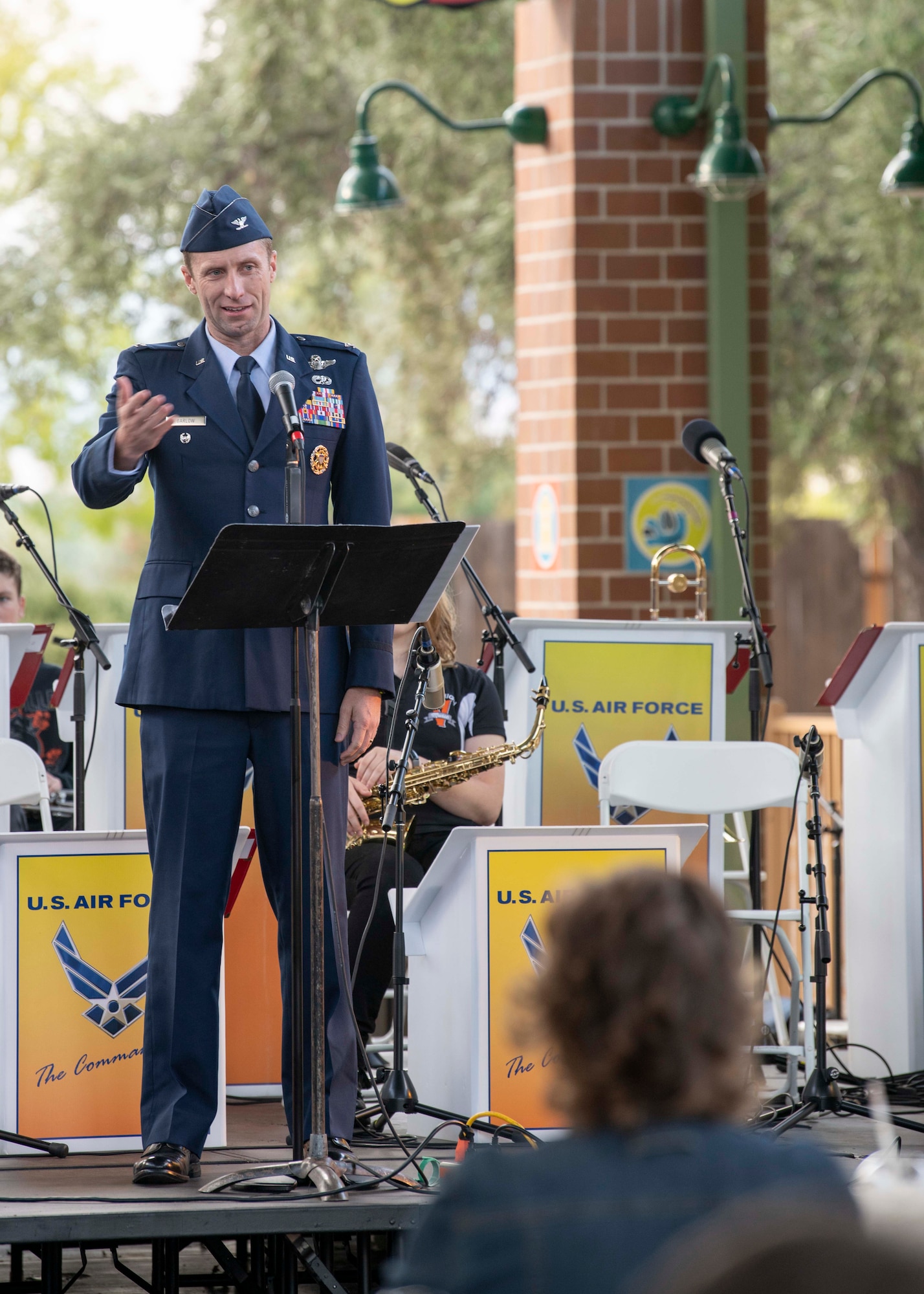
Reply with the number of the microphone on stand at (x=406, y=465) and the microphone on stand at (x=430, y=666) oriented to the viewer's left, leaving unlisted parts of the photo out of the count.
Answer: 1

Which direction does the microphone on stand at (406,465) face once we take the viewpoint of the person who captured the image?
facing to the left of the viewer

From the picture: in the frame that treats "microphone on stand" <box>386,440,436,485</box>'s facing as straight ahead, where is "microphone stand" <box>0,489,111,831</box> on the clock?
The microphone stand is roughly at 12 o'clock from the microphone on stand.

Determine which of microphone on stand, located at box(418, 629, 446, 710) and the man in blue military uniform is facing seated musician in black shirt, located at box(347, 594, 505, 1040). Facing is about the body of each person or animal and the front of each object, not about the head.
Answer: the microphone on stand

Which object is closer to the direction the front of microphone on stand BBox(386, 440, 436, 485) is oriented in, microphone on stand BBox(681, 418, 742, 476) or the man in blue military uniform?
the man in blue military uniform

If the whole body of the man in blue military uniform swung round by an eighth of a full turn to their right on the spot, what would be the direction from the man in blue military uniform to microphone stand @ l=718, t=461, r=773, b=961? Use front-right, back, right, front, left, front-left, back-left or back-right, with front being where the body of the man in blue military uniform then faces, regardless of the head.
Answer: back

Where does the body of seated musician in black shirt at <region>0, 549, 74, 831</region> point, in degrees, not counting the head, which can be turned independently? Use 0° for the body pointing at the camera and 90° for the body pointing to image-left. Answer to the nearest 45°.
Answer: approximately 45°

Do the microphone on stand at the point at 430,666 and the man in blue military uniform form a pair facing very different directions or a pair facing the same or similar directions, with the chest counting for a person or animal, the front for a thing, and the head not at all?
very different directions

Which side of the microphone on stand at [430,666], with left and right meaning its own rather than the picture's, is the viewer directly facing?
back

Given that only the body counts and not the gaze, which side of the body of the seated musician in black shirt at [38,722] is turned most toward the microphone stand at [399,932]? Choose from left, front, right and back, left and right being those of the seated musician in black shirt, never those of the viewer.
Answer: left
